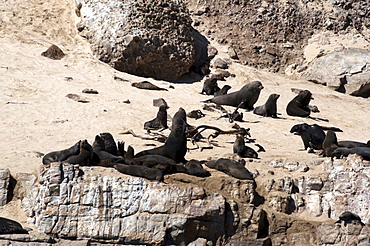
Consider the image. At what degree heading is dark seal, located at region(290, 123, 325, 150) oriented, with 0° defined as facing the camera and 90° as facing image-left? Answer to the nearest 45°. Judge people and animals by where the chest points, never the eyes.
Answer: approximately 90°

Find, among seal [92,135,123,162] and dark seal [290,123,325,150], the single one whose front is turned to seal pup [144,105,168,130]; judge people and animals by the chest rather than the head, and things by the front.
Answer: the dark seal

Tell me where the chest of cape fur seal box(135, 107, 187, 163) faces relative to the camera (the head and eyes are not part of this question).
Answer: to the viewer's right

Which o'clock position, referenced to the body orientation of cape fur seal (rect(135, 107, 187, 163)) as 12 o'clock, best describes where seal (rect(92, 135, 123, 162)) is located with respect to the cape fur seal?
The seal is roughly at 6 o'clock from the cape fur seal.
